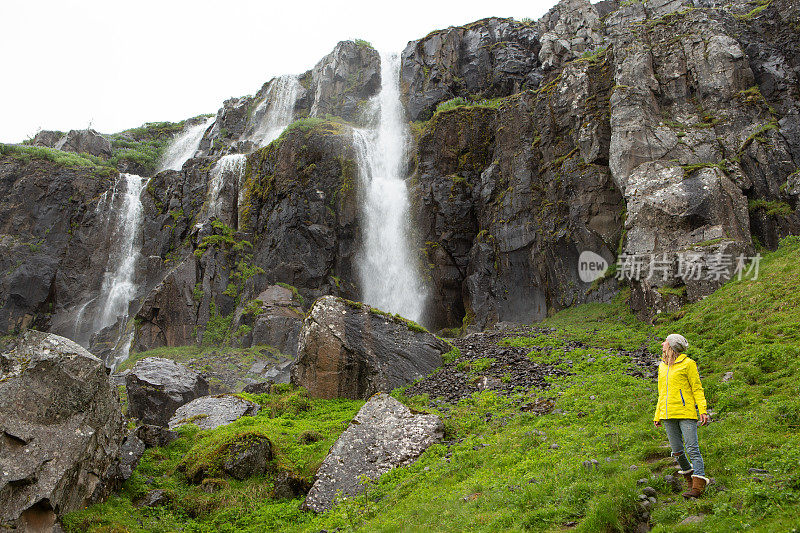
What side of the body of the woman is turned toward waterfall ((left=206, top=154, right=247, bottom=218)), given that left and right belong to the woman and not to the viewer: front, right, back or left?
right

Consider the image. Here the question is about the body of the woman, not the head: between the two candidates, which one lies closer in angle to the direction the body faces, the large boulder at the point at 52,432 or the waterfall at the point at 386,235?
the large boulder

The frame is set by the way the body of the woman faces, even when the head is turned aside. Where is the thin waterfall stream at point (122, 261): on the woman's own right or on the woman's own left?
on the woman's own right

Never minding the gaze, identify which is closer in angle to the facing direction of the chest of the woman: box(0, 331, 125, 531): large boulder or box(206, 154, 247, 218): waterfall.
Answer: the large boulder

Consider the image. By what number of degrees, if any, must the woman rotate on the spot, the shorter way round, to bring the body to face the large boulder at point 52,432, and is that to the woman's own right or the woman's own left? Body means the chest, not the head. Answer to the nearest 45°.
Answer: approximately 45° to the woman's own right

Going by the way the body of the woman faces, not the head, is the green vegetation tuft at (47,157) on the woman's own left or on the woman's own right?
on the woman's own right

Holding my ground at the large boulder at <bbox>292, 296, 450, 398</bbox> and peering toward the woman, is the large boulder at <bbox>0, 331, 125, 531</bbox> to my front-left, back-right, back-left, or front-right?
front-right

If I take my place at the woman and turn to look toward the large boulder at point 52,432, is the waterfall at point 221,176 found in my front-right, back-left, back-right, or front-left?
front-right

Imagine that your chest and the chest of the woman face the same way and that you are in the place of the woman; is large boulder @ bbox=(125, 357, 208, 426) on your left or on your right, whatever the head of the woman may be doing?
on your right

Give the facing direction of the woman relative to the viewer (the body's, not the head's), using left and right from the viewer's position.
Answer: facing the viewer and to the left of the viewer
